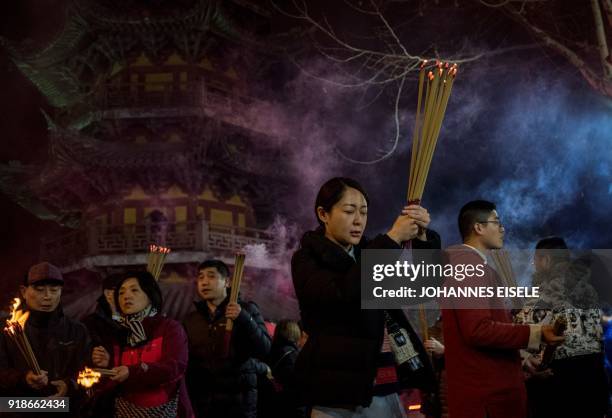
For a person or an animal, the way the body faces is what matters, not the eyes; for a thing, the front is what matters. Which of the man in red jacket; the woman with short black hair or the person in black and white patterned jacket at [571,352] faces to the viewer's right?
the man in red jacket

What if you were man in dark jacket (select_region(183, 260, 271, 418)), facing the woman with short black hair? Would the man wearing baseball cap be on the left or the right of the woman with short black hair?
right

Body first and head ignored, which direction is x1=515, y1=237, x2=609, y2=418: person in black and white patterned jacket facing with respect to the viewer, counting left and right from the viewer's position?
facing to the left of the viewer

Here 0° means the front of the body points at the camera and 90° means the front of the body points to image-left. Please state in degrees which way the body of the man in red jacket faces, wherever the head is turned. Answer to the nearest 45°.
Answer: approximately 270°

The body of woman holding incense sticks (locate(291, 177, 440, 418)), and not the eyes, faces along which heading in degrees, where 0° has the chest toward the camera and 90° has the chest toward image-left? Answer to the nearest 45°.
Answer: approximately 315°

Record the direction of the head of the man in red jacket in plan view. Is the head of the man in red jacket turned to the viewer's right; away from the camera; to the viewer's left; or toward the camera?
to the viewer's right
